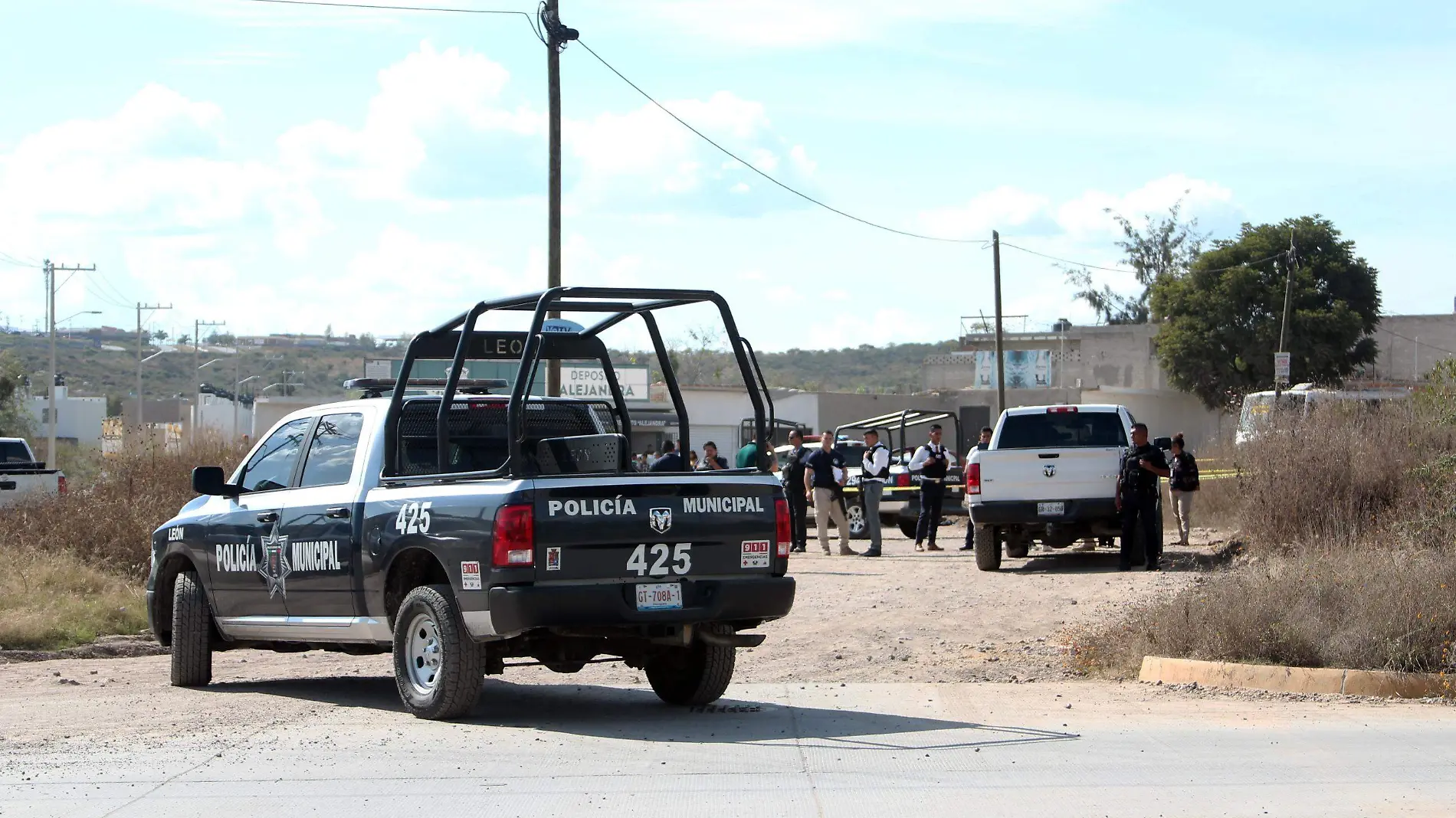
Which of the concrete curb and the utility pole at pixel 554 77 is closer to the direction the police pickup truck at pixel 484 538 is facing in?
the utility pole

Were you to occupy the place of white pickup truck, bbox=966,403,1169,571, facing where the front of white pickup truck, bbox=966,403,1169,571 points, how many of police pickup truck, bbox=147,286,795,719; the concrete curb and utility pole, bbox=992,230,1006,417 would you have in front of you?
1

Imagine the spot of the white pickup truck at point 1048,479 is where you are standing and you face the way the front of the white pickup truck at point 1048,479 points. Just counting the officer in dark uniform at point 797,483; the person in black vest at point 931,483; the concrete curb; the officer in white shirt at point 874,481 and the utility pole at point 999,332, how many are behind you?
1

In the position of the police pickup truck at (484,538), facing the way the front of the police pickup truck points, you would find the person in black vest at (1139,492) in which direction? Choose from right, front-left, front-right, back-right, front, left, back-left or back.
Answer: right

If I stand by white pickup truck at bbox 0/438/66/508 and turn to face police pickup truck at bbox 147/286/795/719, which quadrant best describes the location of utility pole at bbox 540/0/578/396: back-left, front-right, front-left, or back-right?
front-left

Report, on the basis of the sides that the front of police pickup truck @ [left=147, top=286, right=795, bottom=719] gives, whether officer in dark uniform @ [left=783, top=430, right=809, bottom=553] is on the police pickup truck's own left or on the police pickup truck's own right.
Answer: on the police pickup truck's own right

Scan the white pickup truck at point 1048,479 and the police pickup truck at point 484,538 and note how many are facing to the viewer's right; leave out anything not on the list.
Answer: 0

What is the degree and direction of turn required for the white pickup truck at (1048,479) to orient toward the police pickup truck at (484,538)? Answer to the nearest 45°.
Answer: approximately 180°

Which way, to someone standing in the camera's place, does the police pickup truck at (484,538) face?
facing away from the viewer and to the left of the viewer

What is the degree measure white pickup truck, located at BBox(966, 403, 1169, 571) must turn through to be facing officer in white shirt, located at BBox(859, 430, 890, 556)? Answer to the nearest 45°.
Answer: approximately 45° to its left

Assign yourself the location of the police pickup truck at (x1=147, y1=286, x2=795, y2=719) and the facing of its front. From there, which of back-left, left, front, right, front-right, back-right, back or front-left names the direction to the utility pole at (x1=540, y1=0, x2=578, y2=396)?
front-right

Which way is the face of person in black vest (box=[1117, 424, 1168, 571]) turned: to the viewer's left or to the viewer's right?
to the viewer's left

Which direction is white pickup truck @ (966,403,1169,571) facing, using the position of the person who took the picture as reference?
facing away from the viewer
